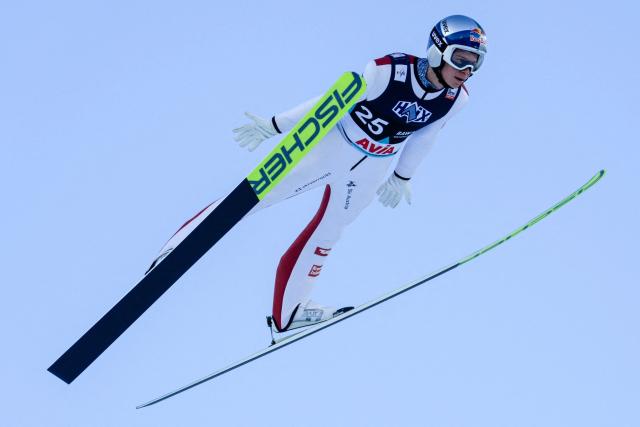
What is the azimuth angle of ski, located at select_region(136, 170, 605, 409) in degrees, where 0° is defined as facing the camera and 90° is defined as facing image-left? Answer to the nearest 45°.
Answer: approximately 270°
